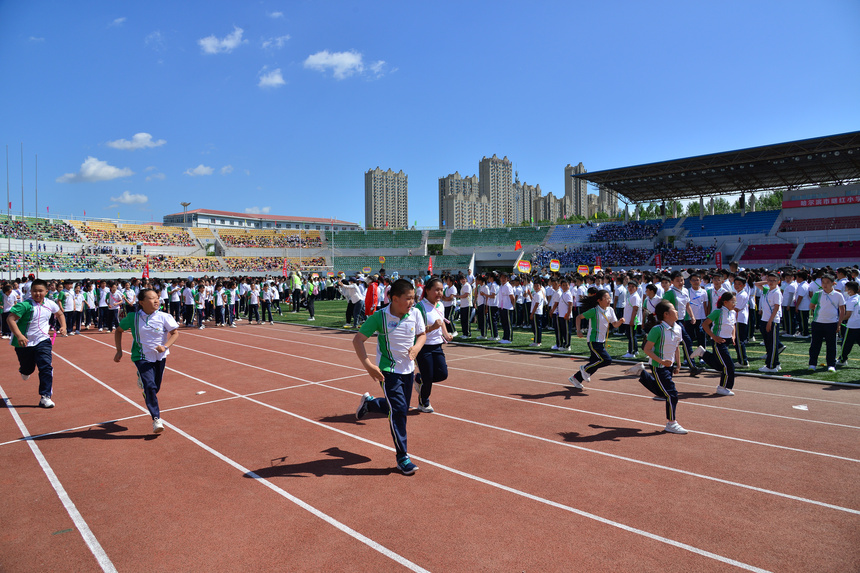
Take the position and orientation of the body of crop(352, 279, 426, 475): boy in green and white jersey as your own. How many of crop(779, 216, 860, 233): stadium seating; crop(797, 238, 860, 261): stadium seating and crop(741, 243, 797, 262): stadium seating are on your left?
3

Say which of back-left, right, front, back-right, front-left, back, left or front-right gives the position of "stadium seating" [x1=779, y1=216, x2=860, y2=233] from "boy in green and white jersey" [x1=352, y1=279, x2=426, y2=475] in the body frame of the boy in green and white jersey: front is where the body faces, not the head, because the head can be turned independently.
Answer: left

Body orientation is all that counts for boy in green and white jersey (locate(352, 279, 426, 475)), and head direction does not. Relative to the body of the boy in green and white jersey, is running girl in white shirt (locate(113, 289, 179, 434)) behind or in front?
behind

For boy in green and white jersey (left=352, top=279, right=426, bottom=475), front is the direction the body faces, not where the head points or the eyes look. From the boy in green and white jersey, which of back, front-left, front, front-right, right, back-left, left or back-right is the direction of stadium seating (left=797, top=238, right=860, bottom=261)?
left

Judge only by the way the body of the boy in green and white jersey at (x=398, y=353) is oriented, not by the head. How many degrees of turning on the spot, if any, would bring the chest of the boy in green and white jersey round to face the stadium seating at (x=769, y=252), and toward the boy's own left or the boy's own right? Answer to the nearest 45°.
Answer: approximately 90° to the boy's own left

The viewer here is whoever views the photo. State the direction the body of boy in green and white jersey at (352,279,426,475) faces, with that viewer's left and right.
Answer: facing the viewer and to the right of the viewer
